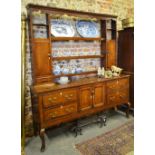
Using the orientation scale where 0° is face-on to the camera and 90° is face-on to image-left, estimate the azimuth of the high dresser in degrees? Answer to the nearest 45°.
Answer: approximately 315°
